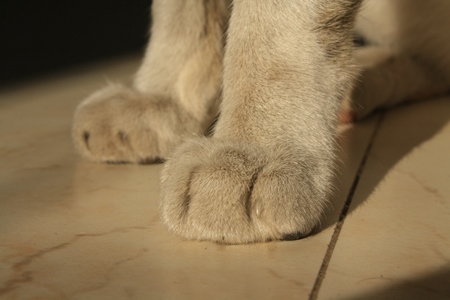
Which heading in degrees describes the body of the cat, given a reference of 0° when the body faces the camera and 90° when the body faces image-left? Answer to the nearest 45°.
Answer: approximately 45°
